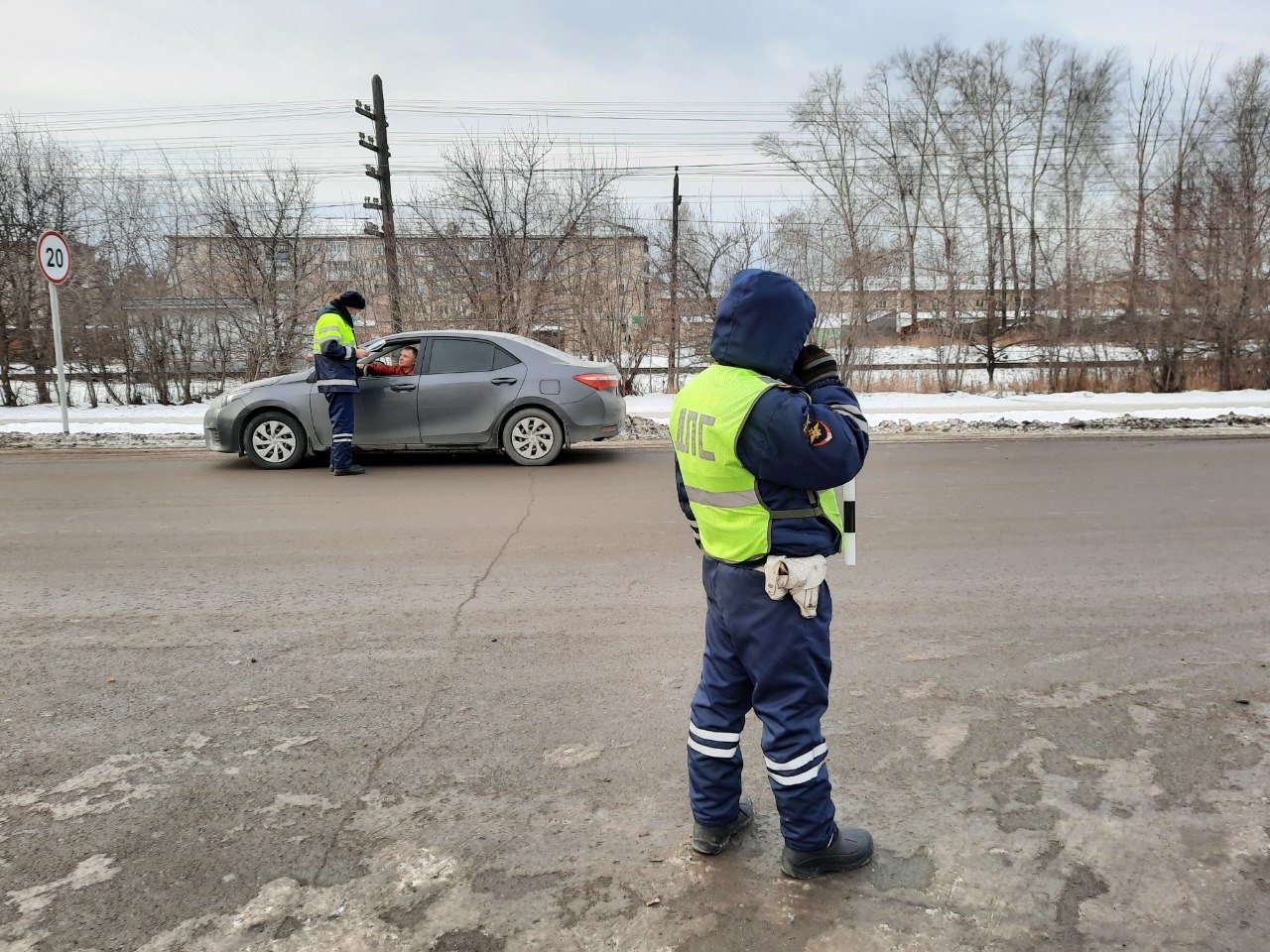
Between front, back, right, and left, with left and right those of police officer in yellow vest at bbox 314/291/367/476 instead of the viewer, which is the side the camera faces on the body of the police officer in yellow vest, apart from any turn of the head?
right

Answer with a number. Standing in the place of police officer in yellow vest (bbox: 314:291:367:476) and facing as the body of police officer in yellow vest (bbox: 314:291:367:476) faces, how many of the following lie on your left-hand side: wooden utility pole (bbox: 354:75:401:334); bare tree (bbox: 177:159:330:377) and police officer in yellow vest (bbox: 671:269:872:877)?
2

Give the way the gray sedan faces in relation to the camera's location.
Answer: facing to the left of the viewer

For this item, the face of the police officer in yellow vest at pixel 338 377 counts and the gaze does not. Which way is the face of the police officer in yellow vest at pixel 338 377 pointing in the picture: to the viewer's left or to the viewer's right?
to the viewer's right

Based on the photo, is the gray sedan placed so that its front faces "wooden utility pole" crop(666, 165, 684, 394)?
no

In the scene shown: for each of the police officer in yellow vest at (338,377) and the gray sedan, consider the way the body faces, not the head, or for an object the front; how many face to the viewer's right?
1

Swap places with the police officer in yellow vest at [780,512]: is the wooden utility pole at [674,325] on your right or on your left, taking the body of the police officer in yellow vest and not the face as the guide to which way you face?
on your left

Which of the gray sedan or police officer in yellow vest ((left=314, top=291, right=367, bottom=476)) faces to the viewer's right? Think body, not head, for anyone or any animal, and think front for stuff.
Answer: the police officer in yellow vest

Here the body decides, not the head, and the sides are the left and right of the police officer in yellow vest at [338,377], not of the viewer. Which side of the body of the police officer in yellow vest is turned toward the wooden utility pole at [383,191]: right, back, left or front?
left

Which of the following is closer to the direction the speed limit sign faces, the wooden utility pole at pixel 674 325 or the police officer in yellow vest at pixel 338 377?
the police officer in yellow vest

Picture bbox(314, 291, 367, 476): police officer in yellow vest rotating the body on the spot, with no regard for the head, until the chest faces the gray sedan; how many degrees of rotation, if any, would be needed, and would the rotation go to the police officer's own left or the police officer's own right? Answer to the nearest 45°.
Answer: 0° — they already face it

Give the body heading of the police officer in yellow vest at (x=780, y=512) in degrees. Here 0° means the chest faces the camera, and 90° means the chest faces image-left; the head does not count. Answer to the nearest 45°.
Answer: approximately 225°

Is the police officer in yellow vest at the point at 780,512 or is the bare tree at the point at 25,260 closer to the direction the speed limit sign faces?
the police officer in yellow vest

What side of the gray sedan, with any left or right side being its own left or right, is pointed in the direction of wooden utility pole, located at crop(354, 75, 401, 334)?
right

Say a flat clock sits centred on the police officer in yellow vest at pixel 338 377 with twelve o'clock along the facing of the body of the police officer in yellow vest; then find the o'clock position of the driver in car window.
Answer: The driver in car window is roughly at 11 o'clock from the police officer in yellow vest.
